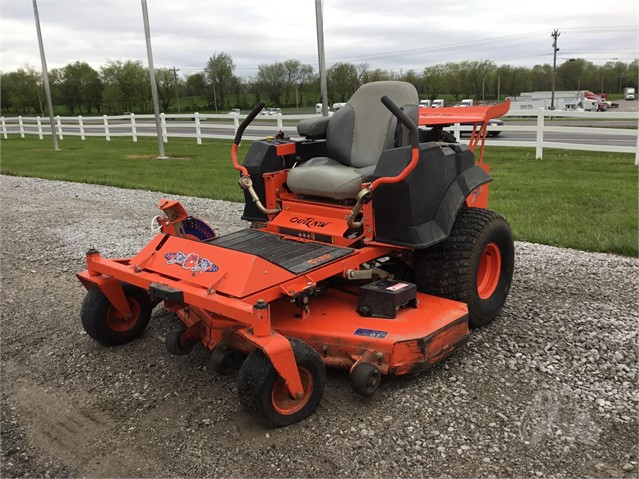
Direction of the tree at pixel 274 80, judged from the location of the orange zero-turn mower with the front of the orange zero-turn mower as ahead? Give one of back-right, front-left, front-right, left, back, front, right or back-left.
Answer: back-right

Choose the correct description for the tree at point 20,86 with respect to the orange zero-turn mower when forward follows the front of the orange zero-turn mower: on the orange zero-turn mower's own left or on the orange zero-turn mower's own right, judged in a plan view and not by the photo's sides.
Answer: on the orange zero-turn mower's own right

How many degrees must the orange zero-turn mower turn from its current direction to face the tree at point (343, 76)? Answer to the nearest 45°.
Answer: approximately 135° to its right

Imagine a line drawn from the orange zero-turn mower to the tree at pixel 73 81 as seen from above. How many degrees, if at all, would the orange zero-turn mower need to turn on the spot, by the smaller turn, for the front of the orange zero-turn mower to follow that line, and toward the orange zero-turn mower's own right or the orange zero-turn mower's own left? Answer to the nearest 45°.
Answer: approximately 135° to the orange zero-turn mower's own right

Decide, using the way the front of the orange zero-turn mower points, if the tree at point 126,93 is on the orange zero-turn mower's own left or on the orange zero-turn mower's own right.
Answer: on the orange zero-turn mower's own right

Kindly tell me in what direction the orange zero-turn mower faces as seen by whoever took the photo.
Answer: facing the viewer and to the left of the viewer

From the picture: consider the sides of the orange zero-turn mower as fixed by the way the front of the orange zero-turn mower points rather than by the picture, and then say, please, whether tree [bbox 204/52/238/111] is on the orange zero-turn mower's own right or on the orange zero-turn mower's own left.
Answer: on the orange zero-turn mower's own right

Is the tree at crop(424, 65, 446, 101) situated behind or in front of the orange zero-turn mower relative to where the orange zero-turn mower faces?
behind
